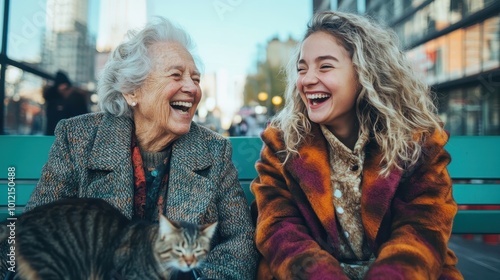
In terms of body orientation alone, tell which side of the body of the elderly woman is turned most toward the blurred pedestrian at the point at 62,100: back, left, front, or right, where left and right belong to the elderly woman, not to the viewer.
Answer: back

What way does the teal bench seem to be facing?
toward the camera

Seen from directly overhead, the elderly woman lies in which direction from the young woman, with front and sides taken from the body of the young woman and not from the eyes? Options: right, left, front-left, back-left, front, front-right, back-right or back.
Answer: right

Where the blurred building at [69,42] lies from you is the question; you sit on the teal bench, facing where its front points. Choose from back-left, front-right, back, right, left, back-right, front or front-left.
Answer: back-right

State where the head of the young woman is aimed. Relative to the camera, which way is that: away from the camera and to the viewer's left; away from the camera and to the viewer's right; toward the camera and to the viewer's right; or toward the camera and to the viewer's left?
toward the camera and to the viewer's left

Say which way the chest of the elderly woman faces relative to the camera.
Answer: toward the camera

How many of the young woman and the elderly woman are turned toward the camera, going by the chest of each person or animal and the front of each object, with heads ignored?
2

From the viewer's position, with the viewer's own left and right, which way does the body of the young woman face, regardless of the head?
facing the viewer

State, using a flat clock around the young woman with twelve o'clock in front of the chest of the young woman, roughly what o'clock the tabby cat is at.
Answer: The tabby cat is roughly at 2 o'clock from the young woman.
